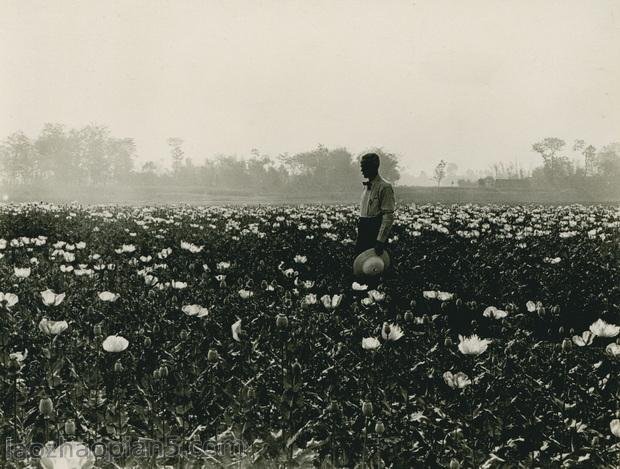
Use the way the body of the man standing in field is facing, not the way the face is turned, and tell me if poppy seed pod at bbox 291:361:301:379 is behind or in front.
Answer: in front

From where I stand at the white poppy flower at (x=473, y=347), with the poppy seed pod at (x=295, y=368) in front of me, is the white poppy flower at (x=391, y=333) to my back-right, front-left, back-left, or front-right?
front-right

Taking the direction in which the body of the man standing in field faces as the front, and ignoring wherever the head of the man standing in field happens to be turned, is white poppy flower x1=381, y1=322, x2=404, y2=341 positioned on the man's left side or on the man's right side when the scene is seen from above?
on the man's left side

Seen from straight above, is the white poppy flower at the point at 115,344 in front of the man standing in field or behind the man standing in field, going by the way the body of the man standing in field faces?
in front

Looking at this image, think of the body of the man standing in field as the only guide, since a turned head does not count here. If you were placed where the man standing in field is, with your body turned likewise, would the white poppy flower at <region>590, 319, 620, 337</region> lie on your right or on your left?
on your left
